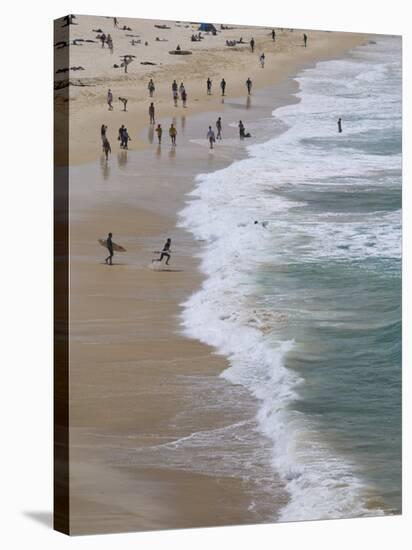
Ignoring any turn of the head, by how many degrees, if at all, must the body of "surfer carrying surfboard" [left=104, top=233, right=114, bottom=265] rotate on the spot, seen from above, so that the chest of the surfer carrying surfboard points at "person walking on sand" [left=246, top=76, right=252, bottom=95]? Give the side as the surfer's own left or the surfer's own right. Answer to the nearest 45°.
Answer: approximately 45° to the surfer's own left

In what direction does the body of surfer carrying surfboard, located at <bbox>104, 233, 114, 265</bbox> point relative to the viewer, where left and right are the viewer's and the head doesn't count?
facing to the right of the viewer

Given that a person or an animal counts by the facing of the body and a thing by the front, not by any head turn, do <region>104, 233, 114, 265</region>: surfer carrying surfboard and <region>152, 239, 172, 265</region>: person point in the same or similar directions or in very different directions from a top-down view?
same or similar directions

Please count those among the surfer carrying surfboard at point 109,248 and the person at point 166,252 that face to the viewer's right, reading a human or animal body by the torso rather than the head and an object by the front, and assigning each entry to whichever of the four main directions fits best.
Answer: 2

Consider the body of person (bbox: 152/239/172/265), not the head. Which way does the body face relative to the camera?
to the viewer's right
